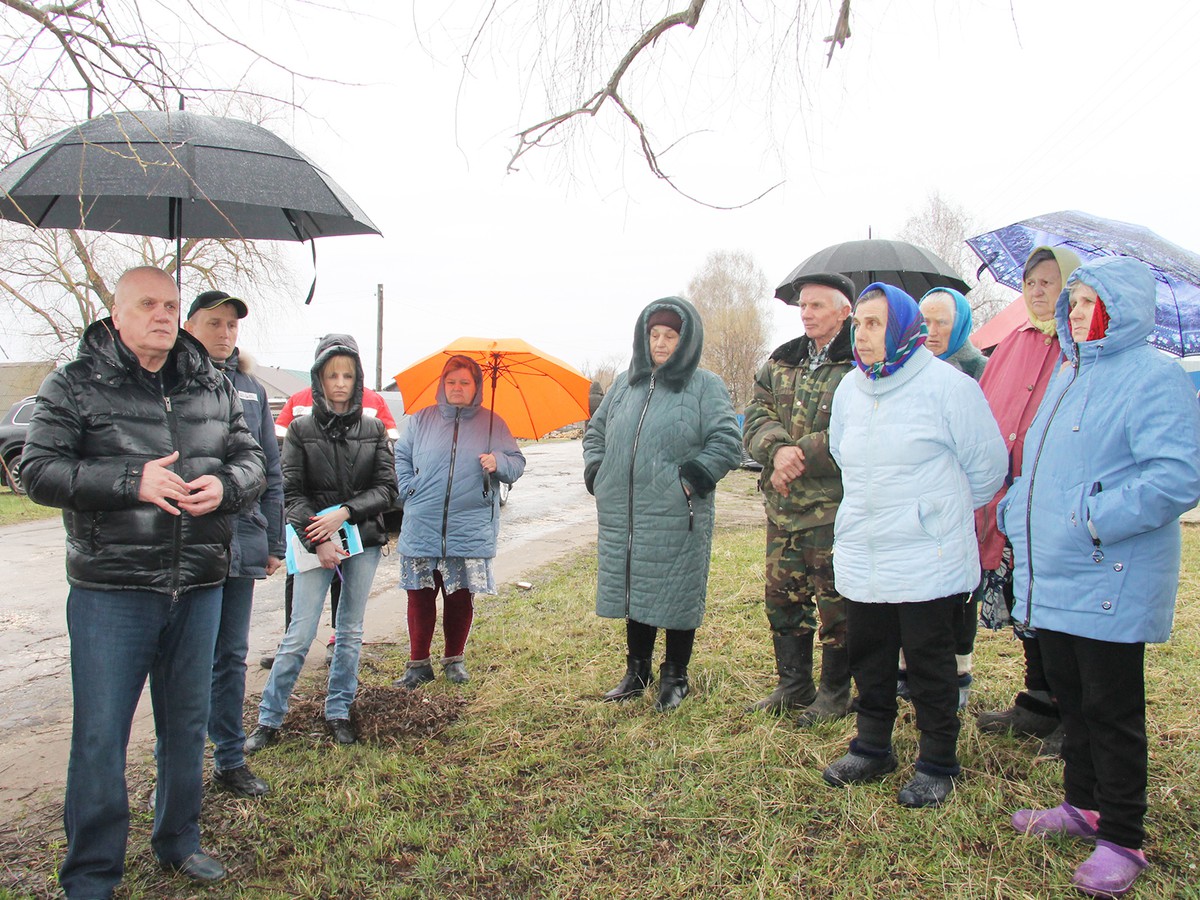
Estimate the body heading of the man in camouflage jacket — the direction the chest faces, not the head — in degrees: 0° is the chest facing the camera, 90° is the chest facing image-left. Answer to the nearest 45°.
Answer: approximately 45°

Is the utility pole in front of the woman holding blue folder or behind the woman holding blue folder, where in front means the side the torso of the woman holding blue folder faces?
behind

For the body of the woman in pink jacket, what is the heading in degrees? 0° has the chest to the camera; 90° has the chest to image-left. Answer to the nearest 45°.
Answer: approximately 45°

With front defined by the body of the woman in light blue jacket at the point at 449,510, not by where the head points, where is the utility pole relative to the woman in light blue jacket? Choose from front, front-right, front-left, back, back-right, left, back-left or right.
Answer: back

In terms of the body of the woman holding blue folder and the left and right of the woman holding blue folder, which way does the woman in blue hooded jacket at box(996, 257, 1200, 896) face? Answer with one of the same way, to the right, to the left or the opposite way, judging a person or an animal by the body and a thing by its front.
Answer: to the right

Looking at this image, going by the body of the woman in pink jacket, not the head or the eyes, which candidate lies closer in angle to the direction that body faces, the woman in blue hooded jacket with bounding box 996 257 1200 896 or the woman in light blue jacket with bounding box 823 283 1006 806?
the woman in light blue jacket

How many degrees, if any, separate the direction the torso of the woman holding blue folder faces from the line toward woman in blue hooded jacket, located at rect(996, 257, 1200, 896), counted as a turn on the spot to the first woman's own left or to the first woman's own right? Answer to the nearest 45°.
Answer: approximately 45° to the first woman's own left

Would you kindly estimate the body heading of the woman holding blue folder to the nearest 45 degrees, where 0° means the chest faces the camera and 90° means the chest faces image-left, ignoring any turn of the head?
approximately 0°

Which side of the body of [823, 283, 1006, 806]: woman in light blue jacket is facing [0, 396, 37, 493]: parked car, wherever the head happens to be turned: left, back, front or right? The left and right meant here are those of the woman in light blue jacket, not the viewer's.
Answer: right

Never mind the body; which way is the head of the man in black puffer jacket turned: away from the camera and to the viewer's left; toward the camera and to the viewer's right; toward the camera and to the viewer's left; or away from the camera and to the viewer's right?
toward the camera and to the viewer's right

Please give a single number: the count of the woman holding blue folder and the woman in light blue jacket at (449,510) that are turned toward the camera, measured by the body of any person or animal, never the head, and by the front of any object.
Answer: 2
